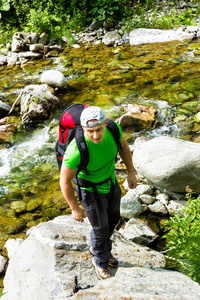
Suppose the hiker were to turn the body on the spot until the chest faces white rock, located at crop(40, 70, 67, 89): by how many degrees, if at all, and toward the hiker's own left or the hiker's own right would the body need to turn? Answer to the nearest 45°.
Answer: approximately 135° to the hiker's own left

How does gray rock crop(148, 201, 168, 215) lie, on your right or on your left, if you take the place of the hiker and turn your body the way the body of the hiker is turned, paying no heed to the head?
on your left

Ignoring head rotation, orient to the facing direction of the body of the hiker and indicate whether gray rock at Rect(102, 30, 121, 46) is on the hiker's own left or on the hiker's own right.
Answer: on the hiker's own left

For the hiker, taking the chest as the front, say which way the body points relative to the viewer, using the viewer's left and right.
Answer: facing the viewer and to the right of the viewer

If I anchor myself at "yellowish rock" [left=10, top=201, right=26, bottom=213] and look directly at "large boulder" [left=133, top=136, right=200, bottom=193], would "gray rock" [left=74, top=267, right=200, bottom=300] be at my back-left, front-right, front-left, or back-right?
front-right

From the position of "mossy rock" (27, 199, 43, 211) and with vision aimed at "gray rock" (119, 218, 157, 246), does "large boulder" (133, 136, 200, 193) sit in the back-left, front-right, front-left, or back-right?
front-left

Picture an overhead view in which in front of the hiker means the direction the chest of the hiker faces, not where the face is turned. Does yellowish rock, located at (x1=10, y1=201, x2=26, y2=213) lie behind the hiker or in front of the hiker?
behind
